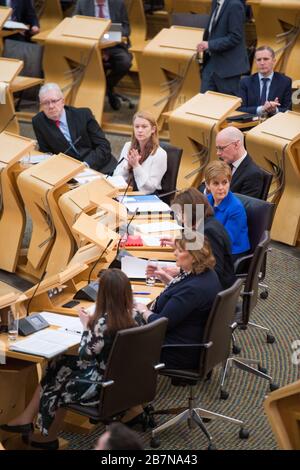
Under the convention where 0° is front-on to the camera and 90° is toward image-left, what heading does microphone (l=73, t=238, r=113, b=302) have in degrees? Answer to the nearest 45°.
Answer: approximately 270°

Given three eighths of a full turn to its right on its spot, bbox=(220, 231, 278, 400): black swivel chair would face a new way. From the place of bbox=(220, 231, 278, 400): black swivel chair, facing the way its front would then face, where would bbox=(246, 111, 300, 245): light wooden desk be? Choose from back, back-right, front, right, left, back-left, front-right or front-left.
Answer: front-left

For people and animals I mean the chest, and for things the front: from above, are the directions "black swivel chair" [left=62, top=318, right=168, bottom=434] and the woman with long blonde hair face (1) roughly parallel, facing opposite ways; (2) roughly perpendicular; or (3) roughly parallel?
roughly perpendicular

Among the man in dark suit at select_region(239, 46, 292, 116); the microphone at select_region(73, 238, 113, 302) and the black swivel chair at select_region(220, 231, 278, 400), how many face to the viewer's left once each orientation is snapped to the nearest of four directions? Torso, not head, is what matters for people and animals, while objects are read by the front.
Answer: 1

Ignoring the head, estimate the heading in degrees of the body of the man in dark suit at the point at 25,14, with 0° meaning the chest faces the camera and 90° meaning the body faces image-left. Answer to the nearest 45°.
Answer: approximately 45°

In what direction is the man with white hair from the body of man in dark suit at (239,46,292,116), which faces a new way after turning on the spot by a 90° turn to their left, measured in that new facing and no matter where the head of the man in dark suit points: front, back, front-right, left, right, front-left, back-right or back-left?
back-right

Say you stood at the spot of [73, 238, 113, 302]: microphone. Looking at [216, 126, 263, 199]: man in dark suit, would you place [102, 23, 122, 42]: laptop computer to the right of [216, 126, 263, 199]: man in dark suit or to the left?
left

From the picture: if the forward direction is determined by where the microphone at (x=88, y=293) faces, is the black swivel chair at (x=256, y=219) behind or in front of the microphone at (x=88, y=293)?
in front

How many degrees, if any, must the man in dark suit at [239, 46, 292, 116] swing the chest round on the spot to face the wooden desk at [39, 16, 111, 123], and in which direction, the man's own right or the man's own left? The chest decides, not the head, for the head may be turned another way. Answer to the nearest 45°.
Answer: approximately 135° to the man's own right

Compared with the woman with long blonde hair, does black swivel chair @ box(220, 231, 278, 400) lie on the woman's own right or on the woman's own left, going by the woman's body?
on the woman's own left

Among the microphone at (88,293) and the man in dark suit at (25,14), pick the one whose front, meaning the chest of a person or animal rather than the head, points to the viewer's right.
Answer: the microphone

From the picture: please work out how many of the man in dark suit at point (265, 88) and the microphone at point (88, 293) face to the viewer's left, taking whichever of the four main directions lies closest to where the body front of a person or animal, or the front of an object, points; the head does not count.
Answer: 0

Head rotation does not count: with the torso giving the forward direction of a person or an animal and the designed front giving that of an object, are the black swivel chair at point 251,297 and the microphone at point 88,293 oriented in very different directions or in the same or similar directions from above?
very different directions

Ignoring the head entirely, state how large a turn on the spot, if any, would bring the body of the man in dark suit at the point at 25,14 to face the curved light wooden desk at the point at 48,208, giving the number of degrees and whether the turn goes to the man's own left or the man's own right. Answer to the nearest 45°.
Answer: approximately 45° to the man's own left

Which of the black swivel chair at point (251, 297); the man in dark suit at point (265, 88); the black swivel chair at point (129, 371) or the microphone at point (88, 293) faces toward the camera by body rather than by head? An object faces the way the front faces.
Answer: the man in dark suit

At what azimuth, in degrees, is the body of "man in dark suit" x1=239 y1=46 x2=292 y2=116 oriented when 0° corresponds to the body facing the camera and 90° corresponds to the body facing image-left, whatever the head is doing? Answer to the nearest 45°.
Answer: approximately 0°

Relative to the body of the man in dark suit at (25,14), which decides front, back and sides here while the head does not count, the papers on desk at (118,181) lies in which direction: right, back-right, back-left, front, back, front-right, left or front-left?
front-left

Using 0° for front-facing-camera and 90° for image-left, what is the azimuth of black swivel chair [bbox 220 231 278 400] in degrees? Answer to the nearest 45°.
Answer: approximately 90°
